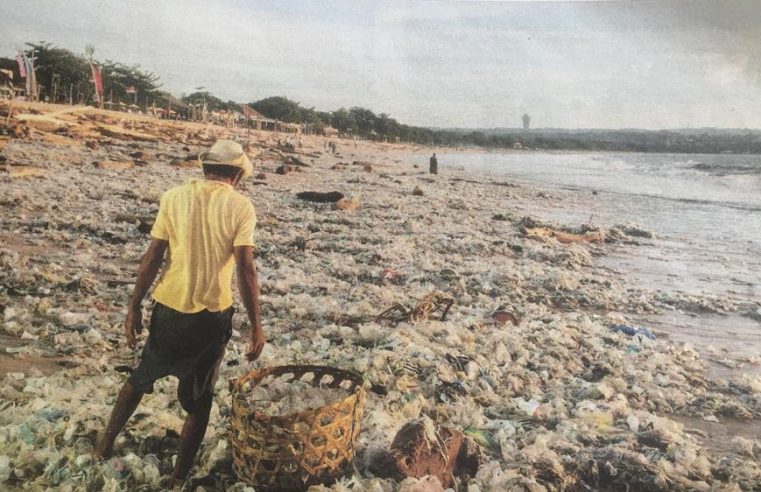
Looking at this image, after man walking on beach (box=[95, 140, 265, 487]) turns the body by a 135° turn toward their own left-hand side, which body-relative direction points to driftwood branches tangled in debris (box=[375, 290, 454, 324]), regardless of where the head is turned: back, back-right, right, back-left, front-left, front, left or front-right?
back

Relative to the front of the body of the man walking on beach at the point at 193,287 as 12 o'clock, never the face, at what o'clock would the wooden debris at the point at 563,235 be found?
The wooden debris is roughly at 2 o'clock from the man walking on beach.

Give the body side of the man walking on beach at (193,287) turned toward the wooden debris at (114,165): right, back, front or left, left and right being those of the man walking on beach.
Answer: front

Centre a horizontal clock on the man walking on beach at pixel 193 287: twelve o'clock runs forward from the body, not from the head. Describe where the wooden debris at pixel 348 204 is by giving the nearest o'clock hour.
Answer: The wooden debris is roughly at 1 o'clock from the man walking on beach.

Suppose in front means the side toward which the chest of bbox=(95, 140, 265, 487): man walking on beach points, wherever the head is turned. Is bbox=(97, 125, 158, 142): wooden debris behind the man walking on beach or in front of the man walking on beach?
in front

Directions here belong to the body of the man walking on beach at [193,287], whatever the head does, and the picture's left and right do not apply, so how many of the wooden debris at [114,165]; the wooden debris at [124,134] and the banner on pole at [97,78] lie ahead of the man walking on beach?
3

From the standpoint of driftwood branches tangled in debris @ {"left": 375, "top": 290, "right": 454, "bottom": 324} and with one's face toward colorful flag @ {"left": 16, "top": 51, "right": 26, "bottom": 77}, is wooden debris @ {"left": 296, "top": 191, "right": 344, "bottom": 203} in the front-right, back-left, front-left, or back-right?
front-right

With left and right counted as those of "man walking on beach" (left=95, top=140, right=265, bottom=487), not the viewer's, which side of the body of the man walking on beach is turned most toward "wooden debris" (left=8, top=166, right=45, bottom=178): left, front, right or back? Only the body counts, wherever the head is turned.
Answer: front

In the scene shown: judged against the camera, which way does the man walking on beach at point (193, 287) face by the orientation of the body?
away from the camera
